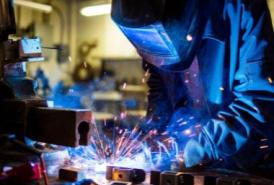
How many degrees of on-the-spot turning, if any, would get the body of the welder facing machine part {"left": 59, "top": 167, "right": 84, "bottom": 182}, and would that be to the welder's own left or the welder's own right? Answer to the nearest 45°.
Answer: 0° — they already face it

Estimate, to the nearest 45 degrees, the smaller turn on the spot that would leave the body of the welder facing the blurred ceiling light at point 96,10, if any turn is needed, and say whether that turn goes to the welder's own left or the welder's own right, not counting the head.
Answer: approximately 90° to the welder's own right

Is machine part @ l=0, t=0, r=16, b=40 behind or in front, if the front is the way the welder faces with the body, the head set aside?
in front

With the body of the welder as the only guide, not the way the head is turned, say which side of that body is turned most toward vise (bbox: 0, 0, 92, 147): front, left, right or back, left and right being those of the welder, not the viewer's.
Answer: front

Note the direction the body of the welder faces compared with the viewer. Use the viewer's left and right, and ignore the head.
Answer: facing the viewer and to the left of the viewer

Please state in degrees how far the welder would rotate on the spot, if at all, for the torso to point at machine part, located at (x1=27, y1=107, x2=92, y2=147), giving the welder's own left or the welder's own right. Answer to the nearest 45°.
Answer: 0° — they already face it

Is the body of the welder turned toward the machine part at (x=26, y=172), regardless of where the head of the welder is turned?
yes

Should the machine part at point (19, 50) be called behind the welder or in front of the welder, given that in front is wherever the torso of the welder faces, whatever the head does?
in front
